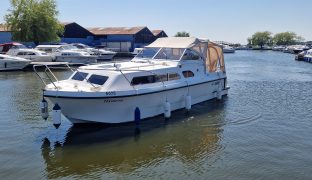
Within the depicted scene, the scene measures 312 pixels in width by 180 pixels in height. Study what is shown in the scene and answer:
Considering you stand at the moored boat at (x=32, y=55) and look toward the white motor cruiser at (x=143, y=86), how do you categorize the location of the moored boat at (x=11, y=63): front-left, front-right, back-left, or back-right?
front-right

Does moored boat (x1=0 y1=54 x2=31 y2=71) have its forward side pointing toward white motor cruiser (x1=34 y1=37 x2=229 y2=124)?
no

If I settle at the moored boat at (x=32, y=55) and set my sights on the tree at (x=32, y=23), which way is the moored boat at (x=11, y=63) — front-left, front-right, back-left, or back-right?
back-left

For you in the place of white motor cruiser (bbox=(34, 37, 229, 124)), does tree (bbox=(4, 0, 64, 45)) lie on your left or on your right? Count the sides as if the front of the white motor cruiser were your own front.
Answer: on your right

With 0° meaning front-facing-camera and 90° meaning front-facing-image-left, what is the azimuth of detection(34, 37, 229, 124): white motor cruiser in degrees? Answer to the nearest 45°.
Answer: approximately 45°

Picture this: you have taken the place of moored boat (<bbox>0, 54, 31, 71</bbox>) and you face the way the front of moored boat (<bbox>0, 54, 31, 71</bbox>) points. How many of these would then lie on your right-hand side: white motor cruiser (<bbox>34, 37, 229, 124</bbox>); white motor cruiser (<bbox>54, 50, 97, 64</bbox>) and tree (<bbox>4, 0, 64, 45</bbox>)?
1

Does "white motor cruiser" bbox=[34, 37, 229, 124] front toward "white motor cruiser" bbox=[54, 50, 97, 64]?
no

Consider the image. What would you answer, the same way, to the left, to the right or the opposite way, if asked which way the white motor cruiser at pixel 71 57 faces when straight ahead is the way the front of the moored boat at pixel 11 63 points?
the same way
